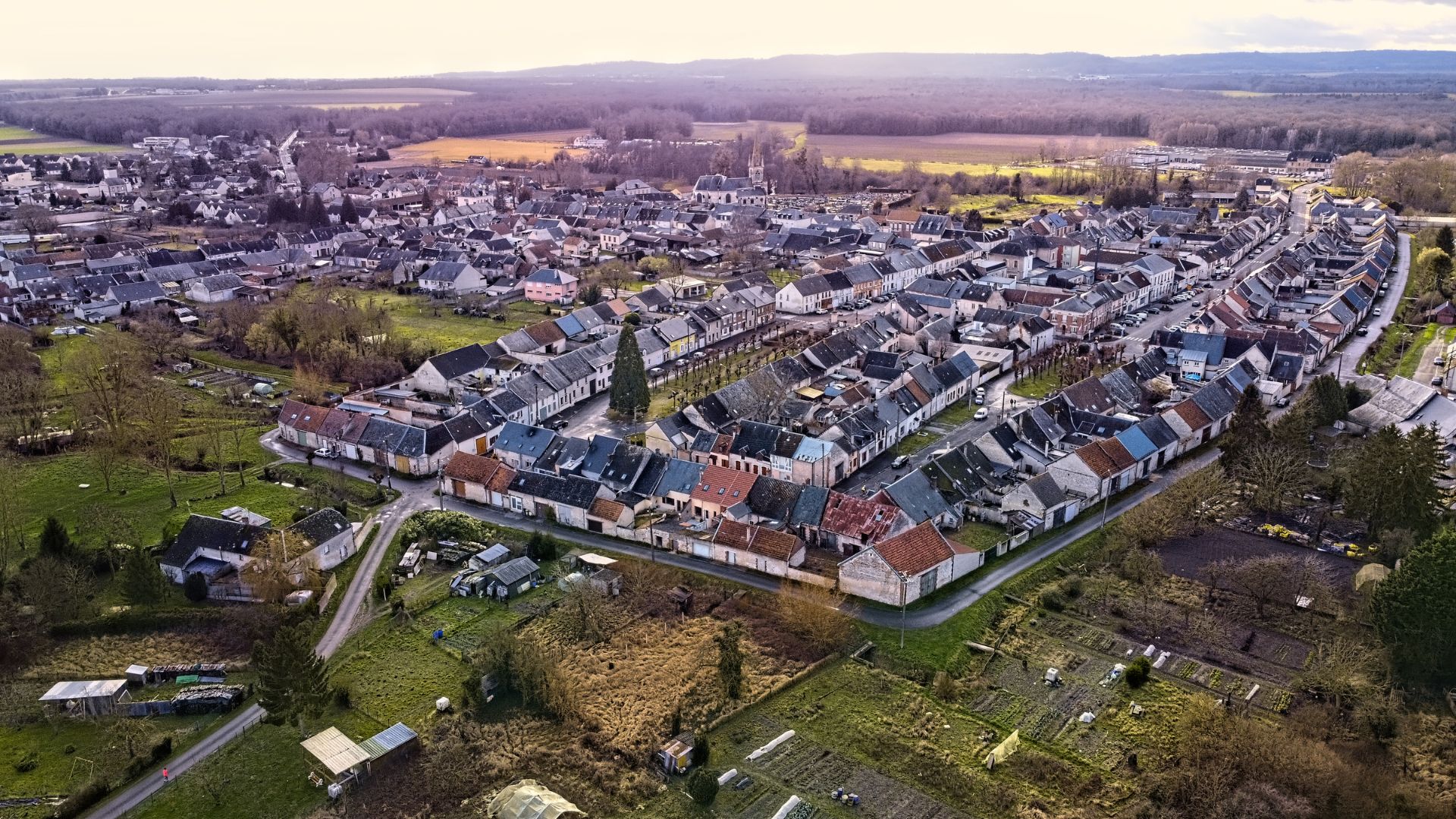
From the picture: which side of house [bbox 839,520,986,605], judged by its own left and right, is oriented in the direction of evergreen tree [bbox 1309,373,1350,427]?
left

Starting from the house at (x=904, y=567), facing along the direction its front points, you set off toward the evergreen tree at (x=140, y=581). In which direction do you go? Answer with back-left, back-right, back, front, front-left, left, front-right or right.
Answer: back-right

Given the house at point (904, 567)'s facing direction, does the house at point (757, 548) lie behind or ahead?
behind

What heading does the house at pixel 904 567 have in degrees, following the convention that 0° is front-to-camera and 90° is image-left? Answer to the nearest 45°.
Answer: approximately 315°

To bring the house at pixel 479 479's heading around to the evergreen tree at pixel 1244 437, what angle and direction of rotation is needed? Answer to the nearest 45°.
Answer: approximately 135° to its left

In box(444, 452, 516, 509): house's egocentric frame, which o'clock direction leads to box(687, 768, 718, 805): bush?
The bush is roughly at 10 o'clock from the house.

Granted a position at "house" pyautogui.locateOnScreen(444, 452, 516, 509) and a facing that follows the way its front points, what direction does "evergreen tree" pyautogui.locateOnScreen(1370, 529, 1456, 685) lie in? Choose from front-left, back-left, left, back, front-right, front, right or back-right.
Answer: left

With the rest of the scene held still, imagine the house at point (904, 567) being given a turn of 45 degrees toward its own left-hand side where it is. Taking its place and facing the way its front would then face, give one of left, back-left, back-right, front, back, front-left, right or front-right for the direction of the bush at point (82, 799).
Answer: back-right

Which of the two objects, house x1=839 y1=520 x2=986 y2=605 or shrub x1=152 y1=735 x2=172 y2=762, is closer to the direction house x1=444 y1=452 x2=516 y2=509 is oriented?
the shrub

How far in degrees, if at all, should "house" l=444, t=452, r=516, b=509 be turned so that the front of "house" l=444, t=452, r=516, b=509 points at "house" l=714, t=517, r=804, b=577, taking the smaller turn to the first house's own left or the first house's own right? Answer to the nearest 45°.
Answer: approximately 90° to the first house's own left

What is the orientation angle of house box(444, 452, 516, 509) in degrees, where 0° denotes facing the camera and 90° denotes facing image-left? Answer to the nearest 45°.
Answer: approximately 45°

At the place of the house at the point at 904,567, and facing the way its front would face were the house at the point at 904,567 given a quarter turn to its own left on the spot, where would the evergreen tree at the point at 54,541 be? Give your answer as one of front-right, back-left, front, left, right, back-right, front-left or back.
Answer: back-left

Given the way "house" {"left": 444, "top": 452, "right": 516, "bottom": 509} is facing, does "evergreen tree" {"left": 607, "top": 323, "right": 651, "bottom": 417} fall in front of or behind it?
behind

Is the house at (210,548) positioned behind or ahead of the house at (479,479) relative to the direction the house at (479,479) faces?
ahead

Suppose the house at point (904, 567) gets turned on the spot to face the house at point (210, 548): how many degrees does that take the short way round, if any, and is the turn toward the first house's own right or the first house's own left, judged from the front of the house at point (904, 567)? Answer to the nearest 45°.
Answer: approximately 135° to the first house's own right

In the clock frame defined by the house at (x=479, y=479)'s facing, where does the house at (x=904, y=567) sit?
the house at (x=904, y=567) is roughly at 9 o'clock from the house at (x=479, y=479).

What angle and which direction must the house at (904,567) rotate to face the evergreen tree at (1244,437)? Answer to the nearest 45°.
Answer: approximately 90° to its left
